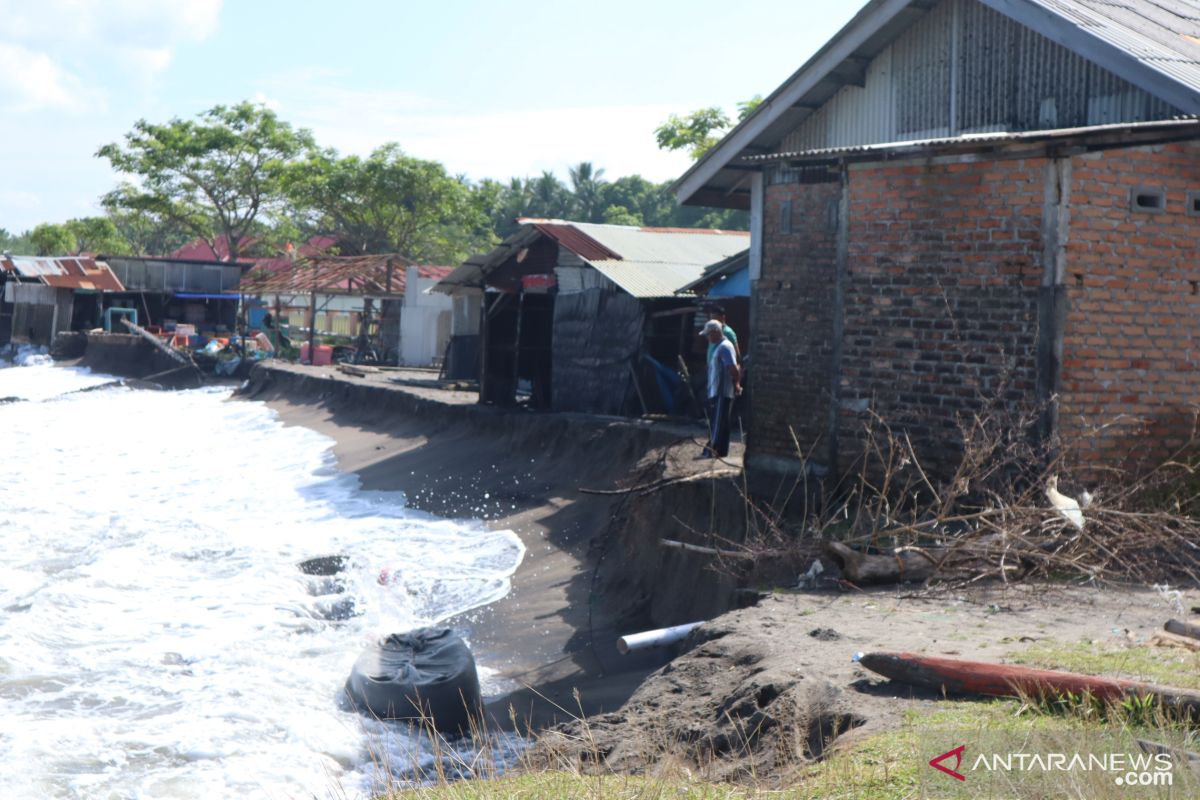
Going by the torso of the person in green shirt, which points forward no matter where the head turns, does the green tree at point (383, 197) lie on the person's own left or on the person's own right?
on the person's own right

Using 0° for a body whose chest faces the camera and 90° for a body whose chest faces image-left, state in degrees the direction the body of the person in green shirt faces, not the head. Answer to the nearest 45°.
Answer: approximately 45°

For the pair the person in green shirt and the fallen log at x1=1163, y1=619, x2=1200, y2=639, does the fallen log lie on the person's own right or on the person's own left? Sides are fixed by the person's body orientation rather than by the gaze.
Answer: on the person's own left

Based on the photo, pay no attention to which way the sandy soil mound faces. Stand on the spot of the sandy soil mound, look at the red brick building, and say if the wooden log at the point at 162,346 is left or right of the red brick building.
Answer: left

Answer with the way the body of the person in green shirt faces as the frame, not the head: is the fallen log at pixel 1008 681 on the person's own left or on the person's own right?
on the person's own left

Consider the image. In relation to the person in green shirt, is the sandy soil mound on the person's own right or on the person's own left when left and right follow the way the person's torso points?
on the person's own left
